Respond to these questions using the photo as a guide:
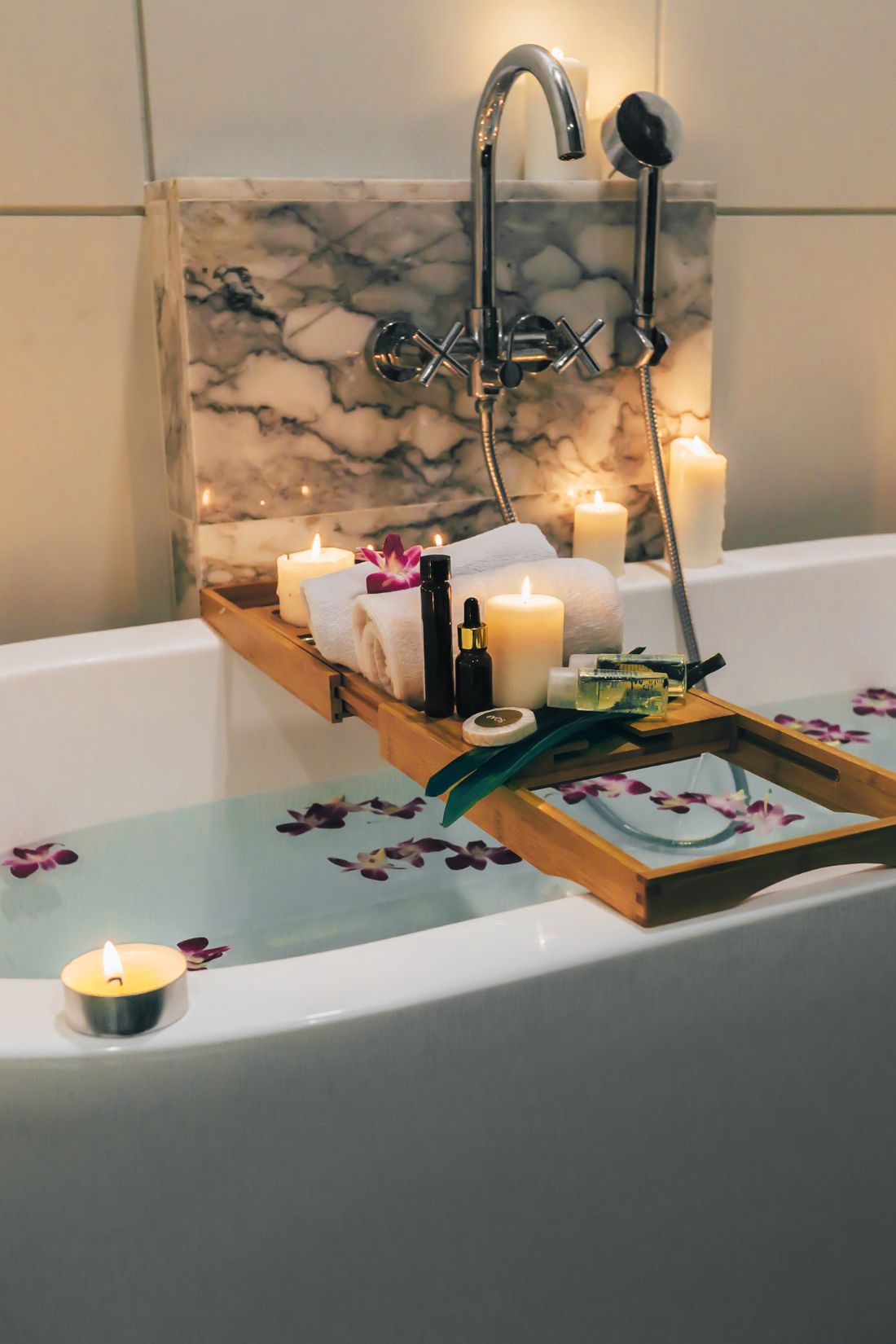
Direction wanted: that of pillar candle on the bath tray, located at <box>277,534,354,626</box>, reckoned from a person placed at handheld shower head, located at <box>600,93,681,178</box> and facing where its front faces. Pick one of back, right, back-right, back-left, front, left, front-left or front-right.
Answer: right

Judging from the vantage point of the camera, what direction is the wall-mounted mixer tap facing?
facing the viewer and to the right of the viewer

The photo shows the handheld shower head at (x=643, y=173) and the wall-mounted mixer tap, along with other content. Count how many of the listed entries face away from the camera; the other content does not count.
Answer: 0
